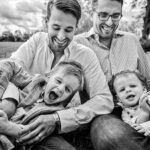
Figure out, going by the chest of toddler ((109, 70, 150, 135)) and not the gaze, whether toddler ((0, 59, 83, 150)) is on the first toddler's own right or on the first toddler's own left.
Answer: on the first toddler's own right

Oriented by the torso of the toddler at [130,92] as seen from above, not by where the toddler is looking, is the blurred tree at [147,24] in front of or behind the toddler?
behind

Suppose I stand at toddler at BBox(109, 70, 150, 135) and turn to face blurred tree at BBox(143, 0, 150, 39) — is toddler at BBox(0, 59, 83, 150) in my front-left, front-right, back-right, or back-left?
back-left

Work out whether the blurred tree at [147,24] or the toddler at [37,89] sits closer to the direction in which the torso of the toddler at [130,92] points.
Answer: the toddler

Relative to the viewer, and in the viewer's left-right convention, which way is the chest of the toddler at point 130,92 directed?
facing the viewer
